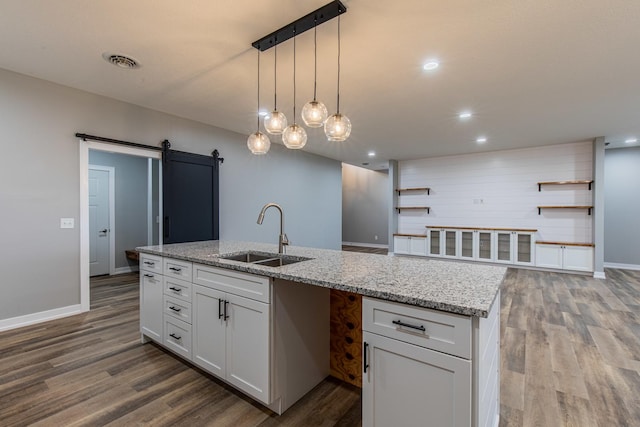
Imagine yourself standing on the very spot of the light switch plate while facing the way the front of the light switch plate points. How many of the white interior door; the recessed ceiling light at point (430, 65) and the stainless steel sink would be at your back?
1

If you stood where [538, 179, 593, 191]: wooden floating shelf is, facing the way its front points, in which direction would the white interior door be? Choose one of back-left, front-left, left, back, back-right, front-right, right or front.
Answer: front-right

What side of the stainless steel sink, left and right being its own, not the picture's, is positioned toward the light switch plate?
right

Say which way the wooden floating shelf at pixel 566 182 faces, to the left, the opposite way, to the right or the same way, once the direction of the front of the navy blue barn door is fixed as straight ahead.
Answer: to the right

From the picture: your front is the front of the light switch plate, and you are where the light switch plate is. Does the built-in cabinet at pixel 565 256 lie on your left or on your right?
on your left

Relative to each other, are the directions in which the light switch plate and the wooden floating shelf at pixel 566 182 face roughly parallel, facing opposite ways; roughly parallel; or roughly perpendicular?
roughly perpendicular

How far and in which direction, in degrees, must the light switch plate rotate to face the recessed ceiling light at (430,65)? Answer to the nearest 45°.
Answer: approximately 45° to its left

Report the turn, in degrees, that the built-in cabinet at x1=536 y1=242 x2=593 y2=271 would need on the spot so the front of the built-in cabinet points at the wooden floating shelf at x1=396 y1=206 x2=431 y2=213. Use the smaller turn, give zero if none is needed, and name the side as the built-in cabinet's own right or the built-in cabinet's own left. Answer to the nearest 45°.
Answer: approximately 90° to the built-in cabinet's own right

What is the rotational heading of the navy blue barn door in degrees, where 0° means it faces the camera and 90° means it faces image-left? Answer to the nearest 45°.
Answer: approximately 315°

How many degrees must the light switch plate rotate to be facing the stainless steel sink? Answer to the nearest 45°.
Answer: approximately 45° to its left

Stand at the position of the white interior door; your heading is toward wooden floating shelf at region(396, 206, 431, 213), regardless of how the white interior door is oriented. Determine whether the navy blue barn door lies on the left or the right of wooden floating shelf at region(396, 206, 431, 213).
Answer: right
